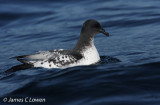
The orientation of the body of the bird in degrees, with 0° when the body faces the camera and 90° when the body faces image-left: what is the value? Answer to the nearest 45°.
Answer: approximately 270°
